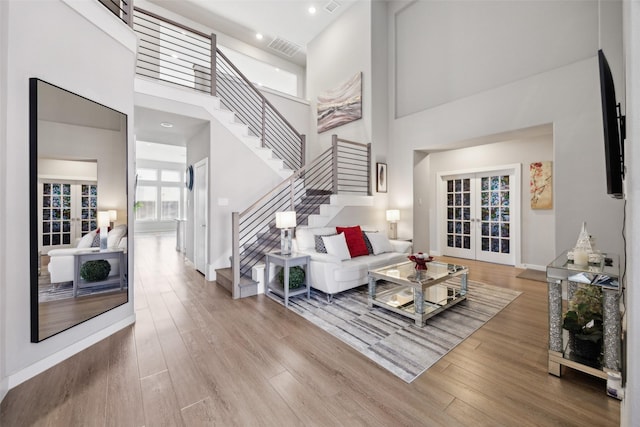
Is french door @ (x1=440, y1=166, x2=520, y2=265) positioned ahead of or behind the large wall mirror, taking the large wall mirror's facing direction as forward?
ahead

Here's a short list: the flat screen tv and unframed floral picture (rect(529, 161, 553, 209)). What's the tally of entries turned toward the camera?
1

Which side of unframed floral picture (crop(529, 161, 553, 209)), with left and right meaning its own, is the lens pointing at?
front

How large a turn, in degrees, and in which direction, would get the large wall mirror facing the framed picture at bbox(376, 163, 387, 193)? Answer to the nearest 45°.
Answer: approximately 45° to its left

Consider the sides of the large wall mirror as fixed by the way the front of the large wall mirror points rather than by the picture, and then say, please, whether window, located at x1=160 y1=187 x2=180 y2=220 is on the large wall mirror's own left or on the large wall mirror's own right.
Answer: on the large wall mirror's own left

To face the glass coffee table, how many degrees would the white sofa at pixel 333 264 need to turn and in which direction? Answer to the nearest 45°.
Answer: approximately 45° to its left

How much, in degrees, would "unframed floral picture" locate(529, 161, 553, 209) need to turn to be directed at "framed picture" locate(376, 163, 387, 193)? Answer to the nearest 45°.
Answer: approximately 45° to its right

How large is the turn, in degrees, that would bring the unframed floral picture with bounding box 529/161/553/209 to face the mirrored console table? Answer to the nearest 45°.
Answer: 0° — it already faces it

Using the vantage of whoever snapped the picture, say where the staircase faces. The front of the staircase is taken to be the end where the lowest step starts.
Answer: facing the viewer and to the left of the viewer

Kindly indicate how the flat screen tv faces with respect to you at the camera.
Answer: facing to the left of the viewer

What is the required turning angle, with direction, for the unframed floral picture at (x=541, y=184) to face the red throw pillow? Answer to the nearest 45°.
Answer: approximately 45° to its right

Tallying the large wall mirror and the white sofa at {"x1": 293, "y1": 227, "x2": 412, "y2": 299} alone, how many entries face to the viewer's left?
0
